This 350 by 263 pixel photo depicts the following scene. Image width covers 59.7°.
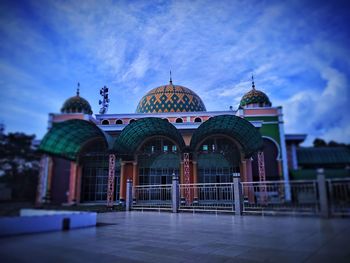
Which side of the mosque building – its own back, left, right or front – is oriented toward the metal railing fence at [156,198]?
front

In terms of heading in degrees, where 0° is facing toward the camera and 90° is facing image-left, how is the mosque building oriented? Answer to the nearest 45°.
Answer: approximately 0°

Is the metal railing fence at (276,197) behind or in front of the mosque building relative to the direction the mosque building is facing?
in front

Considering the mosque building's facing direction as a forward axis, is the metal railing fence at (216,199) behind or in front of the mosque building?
in front
